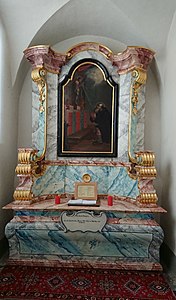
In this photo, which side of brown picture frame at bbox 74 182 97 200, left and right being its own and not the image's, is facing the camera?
front
